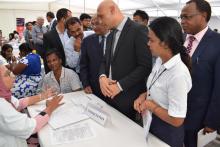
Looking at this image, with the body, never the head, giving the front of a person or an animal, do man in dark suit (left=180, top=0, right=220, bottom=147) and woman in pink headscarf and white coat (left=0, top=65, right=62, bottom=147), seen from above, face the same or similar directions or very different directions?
very different directions

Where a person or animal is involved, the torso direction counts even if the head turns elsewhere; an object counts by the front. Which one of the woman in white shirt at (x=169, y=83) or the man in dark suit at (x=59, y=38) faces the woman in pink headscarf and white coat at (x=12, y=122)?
the woman in white shirt

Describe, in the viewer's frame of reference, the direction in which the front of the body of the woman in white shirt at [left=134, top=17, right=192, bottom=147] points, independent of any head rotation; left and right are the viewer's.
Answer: facing to the left of the viewer

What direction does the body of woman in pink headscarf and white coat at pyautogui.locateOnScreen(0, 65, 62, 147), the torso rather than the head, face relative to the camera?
to the viewer's right

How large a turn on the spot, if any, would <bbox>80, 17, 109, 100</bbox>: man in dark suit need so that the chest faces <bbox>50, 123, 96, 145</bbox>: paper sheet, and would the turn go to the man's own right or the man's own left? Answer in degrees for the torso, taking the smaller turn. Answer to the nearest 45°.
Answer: approximately 45° to the man's own right

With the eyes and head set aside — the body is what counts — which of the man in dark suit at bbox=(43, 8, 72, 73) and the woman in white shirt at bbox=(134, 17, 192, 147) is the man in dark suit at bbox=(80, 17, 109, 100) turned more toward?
the woman in white shirt

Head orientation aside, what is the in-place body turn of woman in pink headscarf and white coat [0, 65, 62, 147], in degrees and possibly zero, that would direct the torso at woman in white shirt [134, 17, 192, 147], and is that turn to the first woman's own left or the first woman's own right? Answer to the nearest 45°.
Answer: approximately 45° to the first woman's own right
